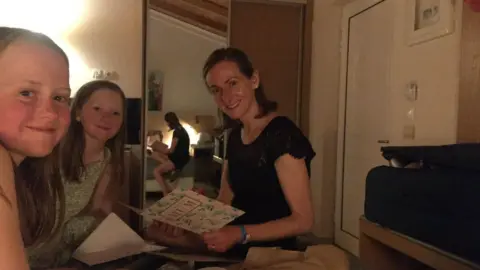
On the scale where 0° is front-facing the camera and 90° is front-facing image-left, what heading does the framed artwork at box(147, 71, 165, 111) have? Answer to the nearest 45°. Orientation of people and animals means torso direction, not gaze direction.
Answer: approximately 0°

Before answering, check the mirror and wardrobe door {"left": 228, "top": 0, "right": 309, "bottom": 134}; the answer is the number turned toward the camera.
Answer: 2

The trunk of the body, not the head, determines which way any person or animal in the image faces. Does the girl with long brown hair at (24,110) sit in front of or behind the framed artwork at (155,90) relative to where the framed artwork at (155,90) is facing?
in front

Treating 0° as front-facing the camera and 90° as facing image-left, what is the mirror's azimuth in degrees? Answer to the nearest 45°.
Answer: approximately 0°

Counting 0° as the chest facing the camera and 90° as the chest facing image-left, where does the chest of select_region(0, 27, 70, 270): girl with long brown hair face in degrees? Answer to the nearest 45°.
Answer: approximately 315°

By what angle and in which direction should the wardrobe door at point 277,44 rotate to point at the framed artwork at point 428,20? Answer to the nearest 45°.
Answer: approximately 45° to its left
